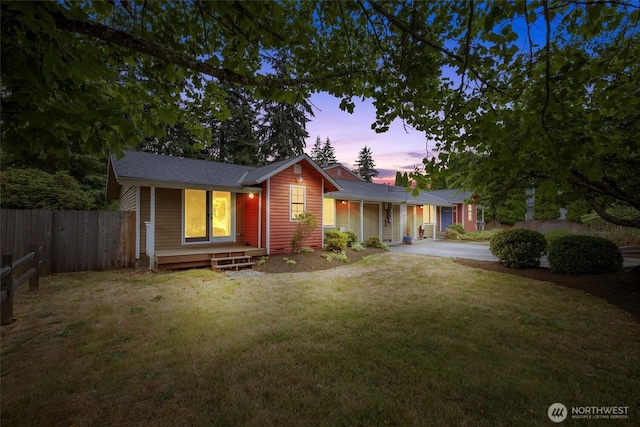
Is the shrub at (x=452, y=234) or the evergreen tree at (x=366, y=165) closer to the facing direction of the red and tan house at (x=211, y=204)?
the shrub

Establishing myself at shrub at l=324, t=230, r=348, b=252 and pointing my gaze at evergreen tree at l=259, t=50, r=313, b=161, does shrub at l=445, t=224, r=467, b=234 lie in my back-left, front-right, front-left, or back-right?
front-right

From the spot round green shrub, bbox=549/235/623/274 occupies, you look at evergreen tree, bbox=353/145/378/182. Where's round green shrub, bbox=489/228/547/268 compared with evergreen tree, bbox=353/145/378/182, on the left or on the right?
left

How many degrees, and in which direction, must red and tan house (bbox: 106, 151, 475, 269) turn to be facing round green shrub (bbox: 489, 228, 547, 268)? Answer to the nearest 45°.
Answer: approximately 45° to its left

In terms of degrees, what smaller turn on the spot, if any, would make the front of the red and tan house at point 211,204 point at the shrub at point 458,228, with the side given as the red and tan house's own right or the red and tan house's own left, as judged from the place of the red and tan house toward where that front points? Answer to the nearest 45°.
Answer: approximately 90° to the red and tan house's own left

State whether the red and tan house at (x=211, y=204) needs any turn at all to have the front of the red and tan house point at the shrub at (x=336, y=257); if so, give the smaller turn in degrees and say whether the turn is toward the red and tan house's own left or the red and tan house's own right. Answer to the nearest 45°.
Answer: approximately 45° to the red and tan house's own left

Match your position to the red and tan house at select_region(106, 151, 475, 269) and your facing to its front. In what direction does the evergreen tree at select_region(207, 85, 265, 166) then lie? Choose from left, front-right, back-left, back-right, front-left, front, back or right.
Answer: back-left

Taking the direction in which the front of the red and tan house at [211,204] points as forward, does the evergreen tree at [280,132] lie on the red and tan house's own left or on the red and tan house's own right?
on the red and tan house's own left

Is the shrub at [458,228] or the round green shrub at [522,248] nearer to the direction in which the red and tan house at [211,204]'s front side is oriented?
the round green shrub

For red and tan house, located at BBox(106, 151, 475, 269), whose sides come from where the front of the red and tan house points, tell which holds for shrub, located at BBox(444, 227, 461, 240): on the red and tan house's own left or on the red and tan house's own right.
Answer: on the red and tan house's own left

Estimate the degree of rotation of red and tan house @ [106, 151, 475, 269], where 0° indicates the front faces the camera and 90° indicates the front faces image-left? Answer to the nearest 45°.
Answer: approximately 315°

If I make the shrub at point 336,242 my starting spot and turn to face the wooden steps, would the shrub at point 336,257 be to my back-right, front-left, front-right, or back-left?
front-left
